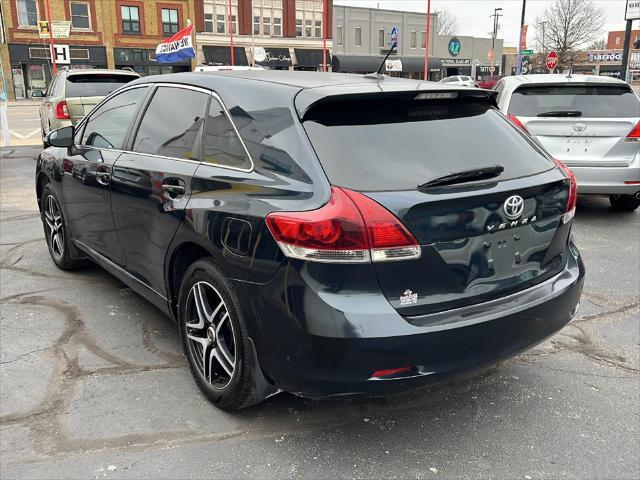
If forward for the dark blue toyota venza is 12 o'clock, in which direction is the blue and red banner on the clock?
The blue and red banner is roughly at 1 o'clock from the dark blue toyota venza.

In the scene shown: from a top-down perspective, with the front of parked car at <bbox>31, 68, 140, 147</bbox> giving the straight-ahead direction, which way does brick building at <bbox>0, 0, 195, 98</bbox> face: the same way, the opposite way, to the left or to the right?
the opposite way

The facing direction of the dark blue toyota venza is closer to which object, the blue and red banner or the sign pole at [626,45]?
the blue and red banner

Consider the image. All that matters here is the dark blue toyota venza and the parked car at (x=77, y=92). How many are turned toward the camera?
0

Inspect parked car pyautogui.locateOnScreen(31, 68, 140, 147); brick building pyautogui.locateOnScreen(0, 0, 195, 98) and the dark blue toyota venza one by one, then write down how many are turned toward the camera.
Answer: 1

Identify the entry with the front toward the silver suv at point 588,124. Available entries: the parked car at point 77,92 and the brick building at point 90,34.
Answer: the brick building

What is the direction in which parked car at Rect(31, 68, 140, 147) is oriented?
away from the camera

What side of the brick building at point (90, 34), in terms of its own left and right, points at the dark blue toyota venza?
front

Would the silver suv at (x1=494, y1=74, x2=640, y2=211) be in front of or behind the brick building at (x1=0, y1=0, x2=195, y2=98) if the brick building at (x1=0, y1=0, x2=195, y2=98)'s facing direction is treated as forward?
in front

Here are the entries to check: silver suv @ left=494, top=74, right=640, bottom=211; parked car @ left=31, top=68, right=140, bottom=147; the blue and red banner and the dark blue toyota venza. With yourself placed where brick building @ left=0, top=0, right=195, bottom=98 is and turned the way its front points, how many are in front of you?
4

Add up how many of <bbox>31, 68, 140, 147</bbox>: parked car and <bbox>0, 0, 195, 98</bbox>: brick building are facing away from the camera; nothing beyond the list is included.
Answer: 1

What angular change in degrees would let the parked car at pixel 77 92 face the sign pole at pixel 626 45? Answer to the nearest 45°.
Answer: approximately 90° to its right

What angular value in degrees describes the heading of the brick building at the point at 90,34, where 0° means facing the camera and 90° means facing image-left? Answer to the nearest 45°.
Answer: approximately 0°

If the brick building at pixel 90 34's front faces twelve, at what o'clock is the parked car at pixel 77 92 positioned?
The parked car is roughly at 12 o'clock from the brick building.

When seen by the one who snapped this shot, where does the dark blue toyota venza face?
facing away from the viewer and to the left of the viewer
